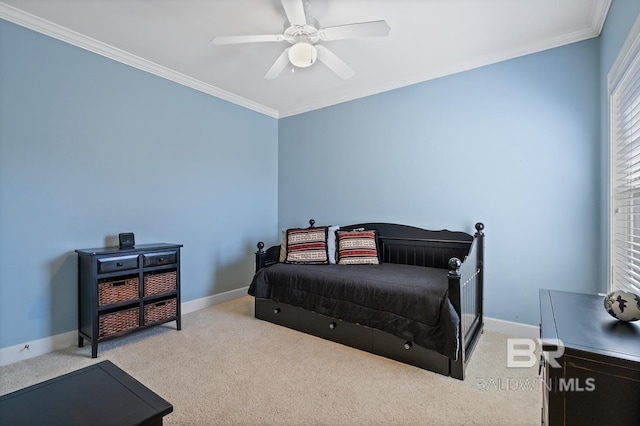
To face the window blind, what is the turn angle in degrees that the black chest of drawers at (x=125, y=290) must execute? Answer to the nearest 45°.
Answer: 0° — it already faces it

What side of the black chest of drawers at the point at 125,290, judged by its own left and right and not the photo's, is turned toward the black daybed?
front

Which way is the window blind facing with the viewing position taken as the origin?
facing to the left of the viewer

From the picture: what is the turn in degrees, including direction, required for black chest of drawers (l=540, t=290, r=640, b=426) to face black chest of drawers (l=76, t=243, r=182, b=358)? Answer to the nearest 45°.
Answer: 0° — it already faces it

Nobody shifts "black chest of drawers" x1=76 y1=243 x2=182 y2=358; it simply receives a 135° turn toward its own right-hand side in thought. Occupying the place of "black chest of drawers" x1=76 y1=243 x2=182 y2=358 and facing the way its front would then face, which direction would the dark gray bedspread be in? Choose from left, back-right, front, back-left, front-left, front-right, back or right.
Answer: back-left

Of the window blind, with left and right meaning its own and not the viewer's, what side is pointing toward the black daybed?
front

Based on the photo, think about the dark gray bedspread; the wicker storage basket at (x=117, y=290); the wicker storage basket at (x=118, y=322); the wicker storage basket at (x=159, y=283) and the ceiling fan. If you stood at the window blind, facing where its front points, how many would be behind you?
0

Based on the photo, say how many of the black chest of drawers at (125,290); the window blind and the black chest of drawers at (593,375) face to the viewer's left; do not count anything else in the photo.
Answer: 2

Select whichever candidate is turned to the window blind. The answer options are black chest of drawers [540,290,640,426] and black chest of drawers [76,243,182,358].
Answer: black chest of drawers [76,243,182,358]

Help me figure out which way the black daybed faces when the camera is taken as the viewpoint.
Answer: facing the viewer and to the left of the viewer

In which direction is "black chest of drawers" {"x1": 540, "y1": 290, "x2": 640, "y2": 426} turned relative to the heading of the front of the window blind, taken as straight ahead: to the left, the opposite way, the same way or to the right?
the same way

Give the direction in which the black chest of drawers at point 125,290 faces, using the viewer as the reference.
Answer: facing the viewer and to the right of the viewer

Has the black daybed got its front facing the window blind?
no

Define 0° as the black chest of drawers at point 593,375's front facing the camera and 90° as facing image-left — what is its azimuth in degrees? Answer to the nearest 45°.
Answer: approximately 90°

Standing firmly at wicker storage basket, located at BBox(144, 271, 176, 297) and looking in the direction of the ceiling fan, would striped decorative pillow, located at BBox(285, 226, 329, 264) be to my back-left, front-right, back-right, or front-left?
front-left
